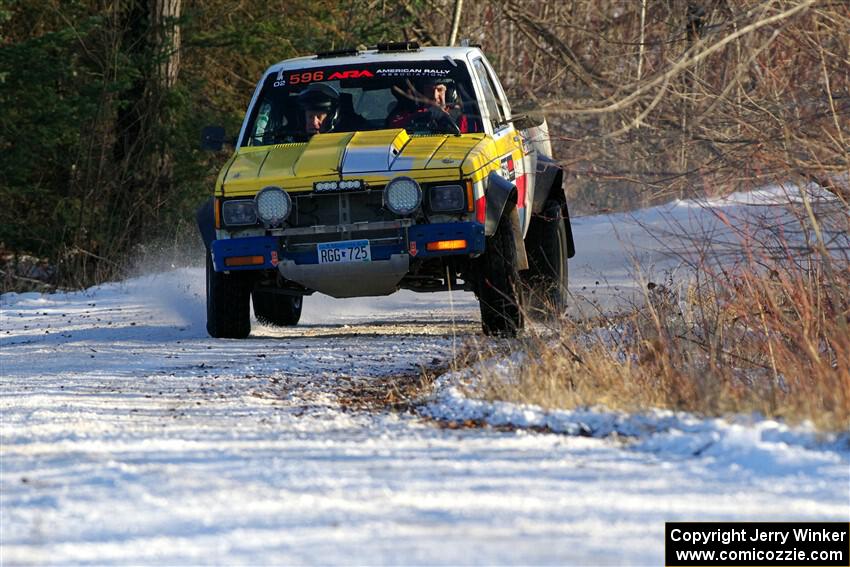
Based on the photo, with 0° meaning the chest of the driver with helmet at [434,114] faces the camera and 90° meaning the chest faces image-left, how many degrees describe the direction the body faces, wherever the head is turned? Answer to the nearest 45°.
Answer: approximately 0°

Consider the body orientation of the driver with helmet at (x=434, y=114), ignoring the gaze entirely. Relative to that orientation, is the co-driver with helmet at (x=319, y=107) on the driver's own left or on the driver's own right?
on the driver's own right
